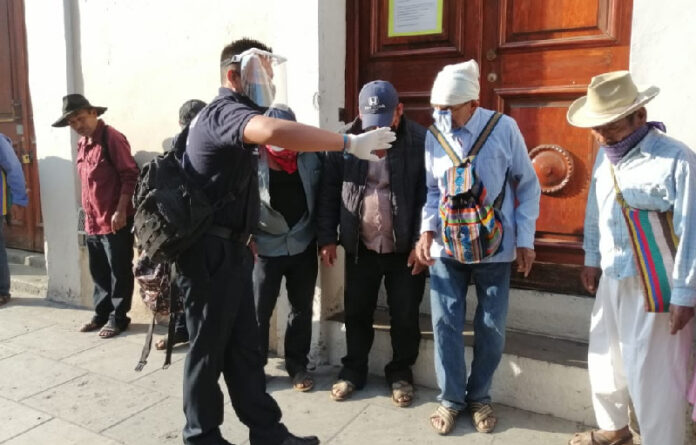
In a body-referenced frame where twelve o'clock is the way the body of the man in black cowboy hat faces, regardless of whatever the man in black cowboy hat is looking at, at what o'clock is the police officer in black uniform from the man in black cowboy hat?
The police officer in black uniform is roughly at 10 o'clock from the man in black cowboy hat.

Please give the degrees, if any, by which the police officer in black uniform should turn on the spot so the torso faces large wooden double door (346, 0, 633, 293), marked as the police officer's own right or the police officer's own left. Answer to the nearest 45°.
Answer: approximately 45° to the police officer's own left

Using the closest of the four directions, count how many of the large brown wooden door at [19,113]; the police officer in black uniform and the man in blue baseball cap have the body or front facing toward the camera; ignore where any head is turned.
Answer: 2

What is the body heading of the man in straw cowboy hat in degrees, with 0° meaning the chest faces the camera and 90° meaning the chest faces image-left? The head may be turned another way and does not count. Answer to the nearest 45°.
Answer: approximately 45°

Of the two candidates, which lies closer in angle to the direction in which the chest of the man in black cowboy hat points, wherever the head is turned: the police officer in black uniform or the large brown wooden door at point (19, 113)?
the police officer in black uniform

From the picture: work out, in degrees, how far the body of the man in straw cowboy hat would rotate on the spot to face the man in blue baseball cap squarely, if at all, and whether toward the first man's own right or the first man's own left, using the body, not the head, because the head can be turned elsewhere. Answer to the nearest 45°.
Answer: approximately 45° to the first man's own right

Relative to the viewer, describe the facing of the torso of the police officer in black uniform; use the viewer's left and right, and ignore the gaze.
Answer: facing to the right of the viewer

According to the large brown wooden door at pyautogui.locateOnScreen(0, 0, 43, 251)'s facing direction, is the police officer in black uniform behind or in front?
in front

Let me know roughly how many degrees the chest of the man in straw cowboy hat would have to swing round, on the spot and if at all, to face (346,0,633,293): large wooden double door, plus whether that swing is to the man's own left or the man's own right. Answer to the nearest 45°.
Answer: approximately 90° to the man's own right

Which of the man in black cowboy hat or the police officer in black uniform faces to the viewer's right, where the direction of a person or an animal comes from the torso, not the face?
the police officer in black uniform

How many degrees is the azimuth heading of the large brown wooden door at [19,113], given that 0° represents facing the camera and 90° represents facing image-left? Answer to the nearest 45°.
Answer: approximately 0°
